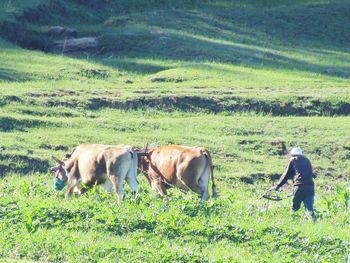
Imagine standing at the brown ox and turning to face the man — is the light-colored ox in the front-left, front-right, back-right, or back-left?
back-right

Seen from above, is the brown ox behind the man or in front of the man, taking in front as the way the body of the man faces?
in front

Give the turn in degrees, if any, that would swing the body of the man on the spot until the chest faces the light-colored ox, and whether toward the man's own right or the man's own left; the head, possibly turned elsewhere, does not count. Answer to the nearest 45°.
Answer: approximately 45° to the man's own left

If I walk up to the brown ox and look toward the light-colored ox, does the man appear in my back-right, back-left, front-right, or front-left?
back-left

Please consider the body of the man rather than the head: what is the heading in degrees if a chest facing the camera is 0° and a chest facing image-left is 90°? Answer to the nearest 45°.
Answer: approximately 135°
